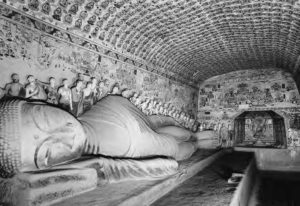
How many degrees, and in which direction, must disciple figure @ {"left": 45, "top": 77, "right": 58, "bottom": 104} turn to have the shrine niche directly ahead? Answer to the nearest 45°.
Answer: approximately 45° to its left

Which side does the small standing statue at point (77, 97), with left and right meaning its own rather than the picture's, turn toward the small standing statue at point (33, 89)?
right

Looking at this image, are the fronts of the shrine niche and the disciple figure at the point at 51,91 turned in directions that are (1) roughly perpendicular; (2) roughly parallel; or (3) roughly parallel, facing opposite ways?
roughly perpendicular

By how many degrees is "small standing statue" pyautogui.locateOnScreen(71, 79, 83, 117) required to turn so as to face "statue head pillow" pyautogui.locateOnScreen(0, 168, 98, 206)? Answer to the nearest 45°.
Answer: approximately 45° to its right

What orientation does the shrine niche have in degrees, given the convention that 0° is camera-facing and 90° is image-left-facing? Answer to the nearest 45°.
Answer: approximately 0°

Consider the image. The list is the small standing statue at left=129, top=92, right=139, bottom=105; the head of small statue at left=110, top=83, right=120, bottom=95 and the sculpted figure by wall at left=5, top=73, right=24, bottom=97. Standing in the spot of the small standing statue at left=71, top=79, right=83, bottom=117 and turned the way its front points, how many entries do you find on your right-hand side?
1

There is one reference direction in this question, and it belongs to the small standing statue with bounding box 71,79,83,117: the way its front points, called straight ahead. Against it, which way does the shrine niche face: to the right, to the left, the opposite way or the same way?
to the right

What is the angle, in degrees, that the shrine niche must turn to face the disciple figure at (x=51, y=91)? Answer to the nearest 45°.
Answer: approximately 45° to its right

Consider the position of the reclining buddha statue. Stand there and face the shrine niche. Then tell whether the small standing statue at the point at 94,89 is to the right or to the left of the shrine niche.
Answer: left

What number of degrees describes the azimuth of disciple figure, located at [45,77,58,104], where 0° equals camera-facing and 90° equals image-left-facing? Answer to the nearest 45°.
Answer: approximately 315°

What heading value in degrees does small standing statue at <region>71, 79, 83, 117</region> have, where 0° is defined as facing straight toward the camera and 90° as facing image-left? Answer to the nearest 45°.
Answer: approximately 315°
